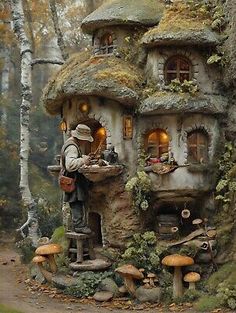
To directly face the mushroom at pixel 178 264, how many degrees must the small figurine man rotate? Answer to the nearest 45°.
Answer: approximately 45° to its right

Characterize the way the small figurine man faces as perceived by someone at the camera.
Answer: facing to the right of the viewer

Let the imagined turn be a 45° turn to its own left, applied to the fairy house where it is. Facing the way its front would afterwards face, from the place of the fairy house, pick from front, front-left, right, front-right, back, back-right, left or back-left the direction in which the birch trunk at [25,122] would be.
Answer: back

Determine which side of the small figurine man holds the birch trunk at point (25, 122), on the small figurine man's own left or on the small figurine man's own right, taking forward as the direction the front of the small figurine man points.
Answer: on the small figurine man's own left

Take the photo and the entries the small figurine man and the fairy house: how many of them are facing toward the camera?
1

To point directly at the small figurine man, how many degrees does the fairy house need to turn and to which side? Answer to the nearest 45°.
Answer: approximately 90° to its right

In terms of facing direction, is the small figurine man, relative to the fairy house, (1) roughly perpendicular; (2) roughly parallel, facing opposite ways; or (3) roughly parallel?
roughly perpendicular

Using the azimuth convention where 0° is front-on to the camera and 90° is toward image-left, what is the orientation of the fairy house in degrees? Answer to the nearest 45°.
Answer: approximately 0°

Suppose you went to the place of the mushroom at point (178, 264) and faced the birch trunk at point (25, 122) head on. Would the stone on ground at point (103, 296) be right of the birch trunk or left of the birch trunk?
left

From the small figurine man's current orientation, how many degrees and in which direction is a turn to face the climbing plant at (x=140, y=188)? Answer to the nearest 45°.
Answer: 0° — it already faces it
